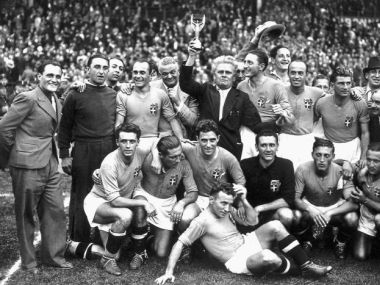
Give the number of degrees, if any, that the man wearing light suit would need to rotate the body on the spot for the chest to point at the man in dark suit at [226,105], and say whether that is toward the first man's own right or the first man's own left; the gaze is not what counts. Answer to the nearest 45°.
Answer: approximately 45° to the first man's own left

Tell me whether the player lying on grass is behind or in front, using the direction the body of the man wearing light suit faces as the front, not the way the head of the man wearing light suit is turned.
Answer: in front

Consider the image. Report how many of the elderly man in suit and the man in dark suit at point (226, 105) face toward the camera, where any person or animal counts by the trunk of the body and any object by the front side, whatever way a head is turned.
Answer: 2

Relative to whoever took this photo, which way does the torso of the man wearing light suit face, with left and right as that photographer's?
facing the viewer and to the right of the viewer

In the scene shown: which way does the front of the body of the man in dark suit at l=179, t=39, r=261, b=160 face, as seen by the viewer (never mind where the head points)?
toward the camera

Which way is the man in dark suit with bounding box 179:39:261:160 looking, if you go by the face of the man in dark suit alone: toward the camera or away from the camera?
toward the camera

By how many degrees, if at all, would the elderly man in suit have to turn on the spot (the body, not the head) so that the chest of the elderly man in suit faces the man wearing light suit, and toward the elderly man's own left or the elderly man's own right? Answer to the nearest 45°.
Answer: approximately 45° to the elderly man's own right

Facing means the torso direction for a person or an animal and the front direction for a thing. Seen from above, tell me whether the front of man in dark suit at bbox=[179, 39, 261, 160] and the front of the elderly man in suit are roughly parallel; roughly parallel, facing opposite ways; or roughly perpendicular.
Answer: roughly parallel

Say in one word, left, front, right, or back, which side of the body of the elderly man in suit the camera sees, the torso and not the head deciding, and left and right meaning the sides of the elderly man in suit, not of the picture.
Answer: front
